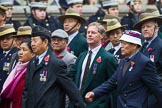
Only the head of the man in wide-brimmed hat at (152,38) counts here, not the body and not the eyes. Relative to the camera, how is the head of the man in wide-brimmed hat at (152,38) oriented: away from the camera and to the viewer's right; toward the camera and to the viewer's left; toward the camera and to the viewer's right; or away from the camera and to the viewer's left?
toward the camera and to the viewer's left

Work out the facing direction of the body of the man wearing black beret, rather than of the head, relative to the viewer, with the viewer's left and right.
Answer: facing the viewer and to the left of the viewer

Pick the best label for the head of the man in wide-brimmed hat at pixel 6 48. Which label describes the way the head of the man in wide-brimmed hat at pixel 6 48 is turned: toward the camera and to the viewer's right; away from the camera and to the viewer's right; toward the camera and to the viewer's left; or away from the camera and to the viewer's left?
toward the camera and to the viewer's left

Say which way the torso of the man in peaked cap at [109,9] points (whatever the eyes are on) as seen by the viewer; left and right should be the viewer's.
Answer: facing the viewer and to the right of the viewer

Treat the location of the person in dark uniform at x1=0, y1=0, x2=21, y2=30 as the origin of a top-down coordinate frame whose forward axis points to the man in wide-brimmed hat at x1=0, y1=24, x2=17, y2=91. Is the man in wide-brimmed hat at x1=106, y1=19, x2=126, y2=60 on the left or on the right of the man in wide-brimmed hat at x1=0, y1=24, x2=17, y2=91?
left

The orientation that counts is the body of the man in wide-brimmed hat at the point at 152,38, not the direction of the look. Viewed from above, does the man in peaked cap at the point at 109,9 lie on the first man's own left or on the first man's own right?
on the first man's own right

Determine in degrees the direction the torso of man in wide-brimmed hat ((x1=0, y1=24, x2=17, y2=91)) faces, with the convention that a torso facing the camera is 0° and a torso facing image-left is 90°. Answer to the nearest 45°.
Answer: approximately 45°

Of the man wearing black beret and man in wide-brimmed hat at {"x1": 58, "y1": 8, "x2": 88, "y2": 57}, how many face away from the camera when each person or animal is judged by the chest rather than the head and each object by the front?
0

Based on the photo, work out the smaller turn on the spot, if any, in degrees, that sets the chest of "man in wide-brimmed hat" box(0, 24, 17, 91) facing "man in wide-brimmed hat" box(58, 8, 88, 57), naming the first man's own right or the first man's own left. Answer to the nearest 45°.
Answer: approximately 135° to the first man's own left

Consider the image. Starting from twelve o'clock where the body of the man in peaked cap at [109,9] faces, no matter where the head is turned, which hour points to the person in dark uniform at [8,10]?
the person in dark uniform at [8,10] is roughly at 4 o'clock from the man in peaked cap at [109,9].
